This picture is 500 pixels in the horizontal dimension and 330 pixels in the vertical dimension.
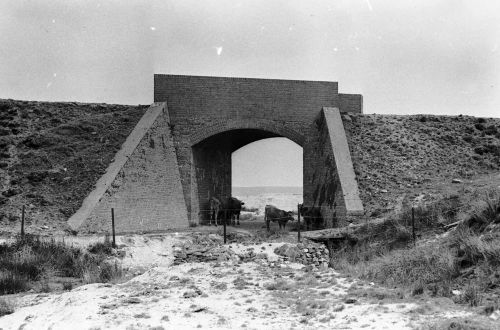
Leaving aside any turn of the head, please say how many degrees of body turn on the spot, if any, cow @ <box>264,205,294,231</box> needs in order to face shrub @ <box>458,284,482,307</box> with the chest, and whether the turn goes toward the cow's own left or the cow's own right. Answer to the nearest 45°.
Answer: approximately 90° to the cow's own right

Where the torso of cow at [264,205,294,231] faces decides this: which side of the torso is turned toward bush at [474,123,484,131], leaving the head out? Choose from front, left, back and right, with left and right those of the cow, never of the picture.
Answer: front

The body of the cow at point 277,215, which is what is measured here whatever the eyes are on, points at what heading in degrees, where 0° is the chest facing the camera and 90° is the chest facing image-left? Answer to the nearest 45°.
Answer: approximately 270°

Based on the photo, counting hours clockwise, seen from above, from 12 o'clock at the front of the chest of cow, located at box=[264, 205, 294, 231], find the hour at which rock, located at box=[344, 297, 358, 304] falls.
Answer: The rock is roughly at 3 o'clock from the cow.

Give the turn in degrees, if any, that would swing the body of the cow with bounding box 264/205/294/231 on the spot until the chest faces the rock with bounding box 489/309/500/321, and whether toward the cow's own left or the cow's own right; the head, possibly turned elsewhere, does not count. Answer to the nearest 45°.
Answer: approximately 90° to the cow's own right

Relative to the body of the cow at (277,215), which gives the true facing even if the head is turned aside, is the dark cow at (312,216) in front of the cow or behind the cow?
in front

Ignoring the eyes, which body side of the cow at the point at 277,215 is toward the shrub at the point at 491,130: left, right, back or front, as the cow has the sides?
front

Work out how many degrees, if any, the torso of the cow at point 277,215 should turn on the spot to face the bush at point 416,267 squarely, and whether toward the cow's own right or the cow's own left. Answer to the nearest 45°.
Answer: approximately 90° to the cow's own right

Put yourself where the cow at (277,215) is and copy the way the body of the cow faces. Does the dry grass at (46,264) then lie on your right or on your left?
on your right
